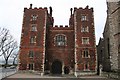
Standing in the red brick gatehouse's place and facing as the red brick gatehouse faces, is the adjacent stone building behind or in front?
in front

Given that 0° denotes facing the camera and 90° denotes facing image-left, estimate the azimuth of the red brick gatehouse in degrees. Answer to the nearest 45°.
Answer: approximately 0°
